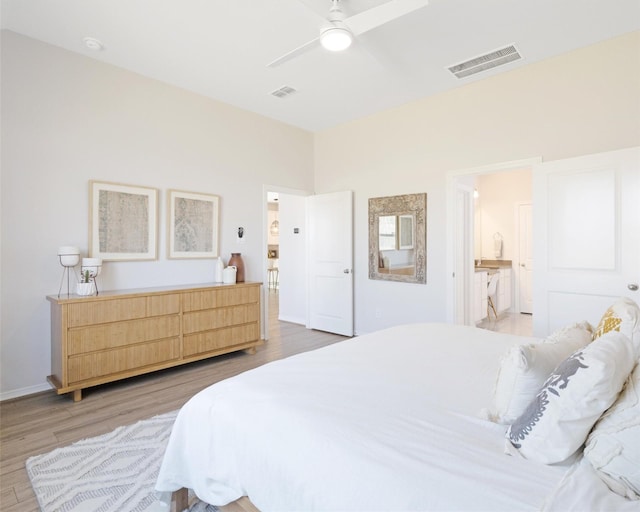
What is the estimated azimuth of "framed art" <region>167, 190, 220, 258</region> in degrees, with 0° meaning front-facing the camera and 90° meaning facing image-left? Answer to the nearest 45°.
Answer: approximately 315°

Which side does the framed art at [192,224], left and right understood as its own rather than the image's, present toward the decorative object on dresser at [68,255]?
right

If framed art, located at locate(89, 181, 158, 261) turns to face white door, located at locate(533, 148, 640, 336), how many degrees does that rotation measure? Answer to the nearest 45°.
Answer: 0° — it already faces it

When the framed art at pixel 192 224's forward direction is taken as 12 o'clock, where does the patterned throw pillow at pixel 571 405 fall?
The patterned throw pillow is roughly at 1 o'clock from the framed art.

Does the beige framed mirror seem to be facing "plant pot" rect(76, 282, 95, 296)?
yes

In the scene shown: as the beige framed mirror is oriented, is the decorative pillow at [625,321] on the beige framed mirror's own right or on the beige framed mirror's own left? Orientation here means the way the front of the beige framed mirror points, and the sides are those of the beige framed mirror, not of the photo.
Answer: on the beige framed mirror's own left

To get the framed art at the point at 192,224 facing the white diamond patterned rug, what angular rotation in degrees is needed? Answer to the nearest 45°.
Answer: approximately 45° to its right

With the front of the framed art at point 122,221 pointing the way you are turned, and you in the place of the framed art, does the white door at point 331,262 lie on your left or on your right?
on your left

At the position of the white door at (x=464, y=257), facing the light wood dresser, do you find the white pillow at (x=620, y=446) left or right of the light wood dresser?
left

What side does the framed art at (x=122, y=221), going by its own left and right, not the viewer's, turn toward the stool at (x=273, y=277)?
left

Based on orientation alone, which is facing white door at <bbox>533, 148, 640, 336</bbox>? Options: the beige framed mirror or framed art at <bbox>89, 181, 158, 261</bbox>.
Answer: the framed art

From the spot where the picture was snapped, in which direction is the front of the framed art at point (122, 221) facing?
facing the viewer and to the right of the viewer

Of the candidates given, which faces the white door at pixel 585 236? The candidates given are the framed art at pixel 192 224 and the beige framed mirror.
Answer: the framed art

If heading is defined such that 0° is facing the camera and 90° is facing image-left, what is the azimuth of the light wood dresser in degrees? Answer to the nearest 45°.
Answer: approximately 315°

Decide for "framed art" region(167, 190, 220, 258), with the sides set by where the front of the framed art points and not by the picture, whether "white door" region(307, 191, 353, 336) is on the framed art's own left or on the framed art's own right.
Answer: on the framed art's own left
